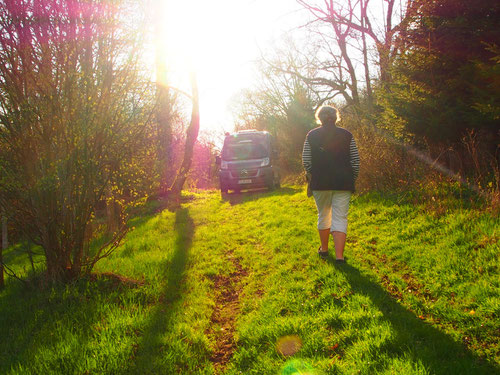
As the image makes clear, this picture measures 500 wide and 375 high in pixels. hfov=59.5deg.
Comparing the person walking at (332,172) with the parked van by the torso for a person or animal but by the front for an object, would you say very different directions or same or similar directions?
very different directions

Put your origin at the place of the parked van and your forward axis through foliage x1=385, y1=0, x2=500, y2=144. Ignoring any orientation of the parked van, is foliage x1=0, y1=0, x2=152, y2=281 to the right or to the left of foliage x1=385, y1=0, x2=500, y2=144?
right

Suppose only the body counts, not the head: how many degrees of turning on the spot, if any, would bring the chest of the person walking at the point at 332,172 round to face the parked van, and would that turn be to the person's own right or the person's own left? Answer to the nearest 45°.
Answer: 0° — they already face it

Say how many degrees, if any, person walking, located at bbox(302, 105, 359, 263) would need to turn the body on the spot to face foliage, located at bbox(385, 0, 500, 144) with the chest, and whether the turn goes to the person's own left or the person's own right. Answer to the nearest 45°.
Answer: approximately 45° to the person's own right

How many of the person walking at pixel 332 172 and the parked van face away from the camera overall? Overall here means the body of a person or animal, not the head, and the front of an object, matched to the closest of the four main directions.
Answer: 1

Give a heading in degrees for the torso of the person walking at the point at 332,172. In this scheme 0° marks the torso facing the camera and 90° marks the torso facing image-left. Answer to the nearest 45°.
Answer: approximately 180°

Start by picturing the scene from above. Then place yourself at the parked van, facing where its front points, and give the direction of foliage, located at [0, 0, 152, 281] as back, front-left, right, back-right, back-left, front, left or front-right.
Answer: front

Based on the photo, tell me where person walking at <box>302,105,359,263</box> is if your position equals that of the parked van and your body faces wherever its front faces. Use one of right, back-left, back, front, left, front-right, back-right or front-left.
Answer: front

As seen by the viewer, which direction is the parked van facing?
toward the camera
